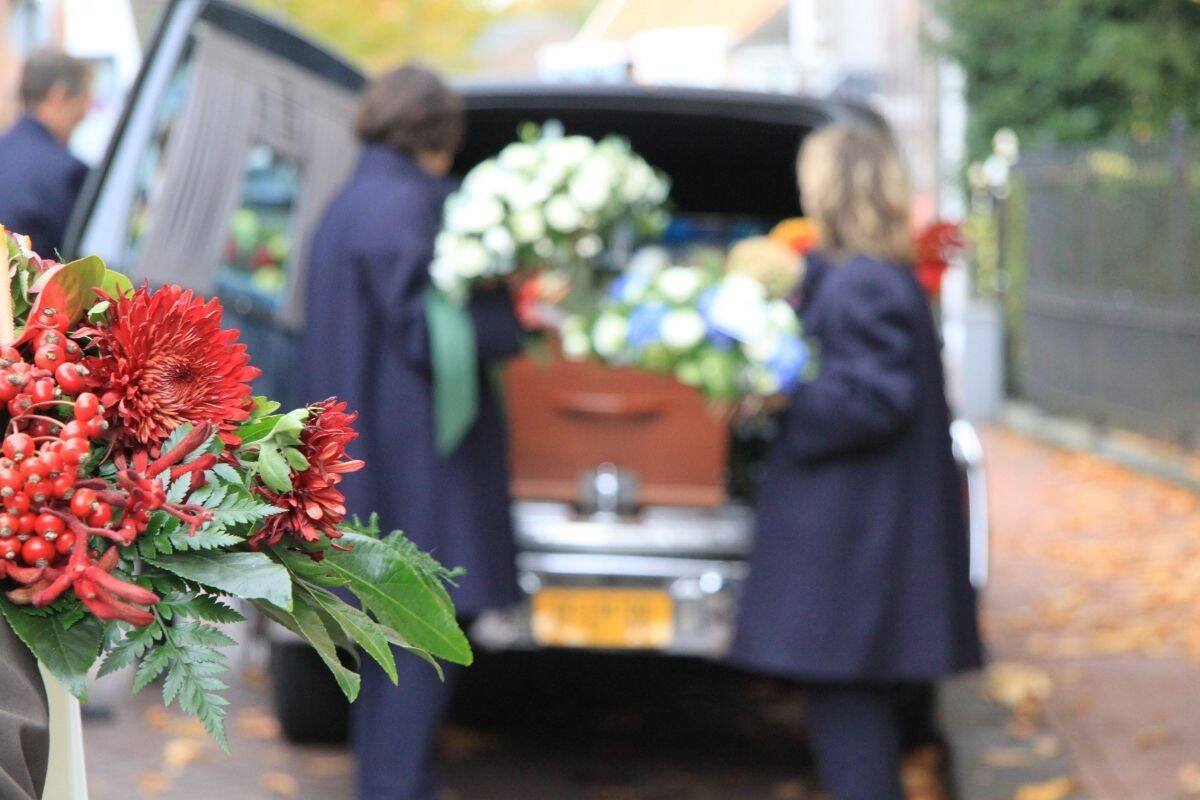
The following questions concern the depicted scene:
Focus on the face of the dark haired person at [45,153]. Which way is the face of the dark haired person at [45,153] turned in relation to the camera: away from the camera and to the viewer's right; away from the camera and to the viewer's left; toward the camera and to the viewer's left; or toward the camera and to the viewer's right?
away from the camera and to the viewer's right

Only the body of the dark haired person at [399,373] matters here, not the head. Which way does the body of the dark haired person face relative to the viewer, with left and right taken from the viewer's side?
facing away from the viewer and to the right of the viewer

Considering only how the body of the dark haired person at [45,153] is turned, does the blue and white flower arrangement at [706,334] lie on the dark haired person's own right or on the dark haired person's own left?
on the dark haired person's own right

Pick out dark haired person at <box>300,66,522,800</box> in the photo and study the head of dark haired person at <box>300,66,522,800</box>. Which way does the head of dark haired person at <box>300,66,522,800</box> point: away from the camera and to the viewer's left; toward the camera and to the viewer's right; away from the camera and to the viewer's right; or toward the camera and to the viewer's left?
away from the camera and to the viewer's right

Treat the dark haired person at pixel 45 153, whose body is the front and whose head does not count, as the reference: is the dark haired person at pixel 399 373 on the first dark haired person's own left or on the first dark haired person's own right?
on the first dark haired person's own right

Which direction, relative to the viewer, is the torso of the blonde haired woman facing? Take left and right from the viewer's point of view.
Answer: facing away from the viewer and to the left of the viewer

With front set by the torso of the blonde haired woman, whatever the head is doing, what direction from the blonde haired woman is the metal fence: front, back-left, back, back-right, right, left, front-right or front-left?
front-right

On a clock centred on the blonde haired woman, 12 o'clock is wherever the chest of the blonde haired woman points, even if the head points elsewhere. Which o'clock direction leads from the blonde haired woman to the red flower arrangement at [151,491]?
The red flower arrangement is roughly at 8 o'clock from the blonde haired woman.

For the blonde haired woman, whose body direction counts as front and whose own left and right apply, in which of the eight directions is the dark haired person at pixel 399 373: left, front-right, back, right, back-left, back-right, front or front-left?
front-left

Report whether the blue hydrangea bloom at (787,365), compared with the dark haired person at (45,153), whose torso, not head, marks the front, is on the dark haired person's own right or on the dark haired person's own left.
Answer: on the dark haired person's own right

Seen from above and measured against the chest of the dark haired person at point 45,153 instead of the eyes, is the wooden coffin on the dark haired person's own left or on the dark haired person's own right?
on the dark haired person's own right
